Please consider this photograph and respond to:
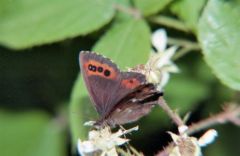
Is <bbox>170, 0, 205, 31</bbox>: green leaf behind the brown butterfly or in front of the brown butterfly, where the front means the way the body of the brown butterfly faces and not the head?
behind

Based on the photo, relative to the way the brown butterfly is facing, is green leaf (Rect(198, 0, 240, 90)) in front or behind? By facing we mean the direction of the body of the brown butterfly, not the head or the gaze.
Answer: behind

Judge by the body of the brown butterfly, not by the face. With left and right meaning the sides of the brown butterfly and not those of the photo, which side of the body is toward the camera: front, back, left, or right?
left
